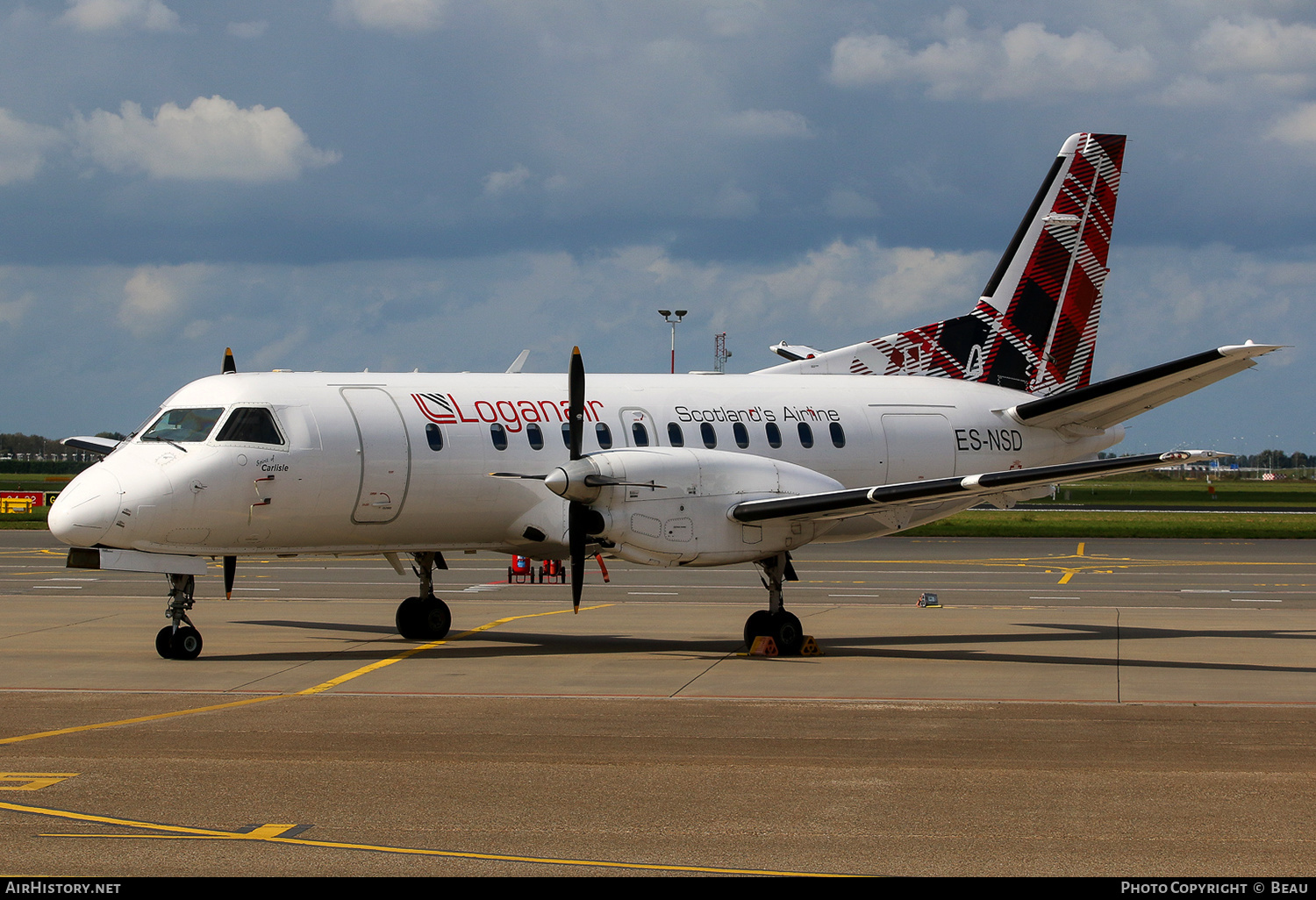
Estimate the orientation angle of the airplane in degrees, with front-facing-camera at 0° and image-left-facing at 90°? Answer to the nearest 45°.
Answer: approximately 45°
